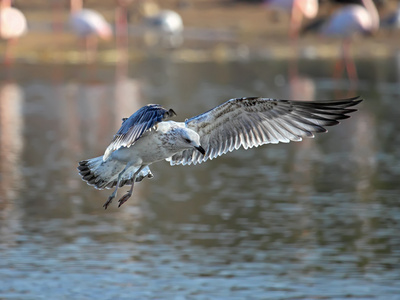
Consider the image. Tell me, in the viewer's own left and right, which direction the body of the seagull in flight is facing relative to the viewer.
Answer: facing the viewer and to the right of the viewer

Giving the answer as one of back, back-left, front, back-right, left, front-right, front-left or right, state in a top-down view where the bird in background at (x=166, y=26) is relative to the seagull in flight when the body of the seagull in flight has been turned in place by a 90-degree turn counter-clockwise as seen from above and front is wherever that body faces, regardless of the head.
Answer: front-left
